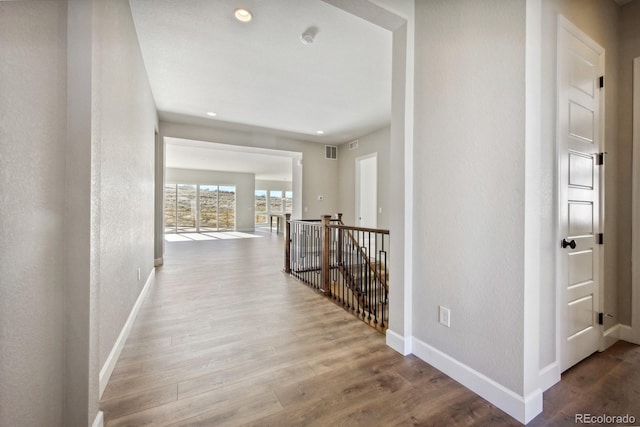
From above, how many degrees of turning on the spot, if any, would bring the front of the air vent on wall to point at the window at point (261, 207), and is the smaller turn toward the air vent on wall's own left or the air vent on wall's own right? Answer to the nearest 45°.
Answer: approximately 135° to the air vent on wall's own right

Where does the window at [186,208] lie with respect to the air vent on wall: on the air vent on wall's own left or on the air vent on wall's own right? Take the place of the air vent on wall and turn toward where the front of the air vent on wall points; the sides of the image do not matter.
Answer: on the air vent on wall's own right

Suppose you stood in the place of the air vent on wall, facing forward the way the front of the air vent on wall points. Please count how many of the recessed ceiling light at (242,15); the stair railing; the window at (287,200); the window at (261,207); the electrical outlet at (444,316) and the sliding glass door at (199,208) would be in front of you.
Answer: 3

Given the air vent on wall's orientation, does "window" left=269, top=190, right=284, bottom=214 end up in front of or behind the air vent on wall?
behind

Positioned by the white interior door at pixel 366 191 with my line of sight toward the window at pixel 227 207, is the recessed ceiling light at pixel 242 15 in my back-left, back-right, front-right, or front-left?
back-left

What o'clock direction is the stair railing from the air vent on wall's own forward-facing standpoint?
The stair railing is roughly at 12 o'clock from the air vent on wall.

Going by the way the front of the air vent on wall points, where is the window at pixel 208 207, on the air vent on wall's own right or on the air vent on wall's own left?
on the air vent on wall's own right

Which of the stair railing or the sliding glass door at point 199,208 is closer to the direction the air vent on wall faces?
the stair railing

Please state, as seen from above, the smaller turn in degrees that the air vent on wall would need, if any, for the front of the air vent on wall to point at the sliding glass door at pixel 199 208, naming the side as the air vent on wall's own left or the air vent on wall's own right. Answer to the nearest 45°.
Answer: approximately 135° to the air vent on wall's own right

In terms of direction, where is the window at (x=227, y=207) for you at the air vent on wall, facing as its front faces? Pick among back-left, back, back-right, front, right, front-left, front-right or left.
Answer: back-right

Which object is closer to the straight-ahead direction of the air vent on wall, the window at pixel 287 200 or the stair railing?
the stair railing

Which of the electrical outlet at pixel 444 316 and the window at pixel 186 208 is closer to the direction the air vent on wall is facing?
the electrical outlet

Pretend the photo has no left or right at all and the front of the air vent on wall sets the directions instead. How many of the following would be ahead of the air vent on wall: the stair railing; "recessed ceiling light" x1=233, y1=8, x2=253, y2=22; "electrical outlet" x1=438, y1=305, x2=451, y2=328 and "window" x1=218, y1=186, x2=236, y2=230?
3

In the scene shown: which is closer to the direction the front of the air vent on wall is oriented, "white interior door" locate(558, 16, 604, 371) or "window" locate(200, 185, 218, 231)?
the white interior door

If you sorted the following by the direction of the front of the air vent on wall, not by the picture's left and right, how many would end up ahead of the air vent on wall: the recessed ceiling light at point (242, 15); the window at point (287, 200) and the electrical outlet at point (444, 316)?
2

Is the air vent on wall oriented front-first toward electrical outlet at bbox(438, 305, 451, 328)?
yes

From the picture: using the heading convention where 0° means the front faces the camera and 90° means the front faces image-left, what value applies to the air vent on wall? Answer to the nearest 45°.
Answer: approximately 0°
